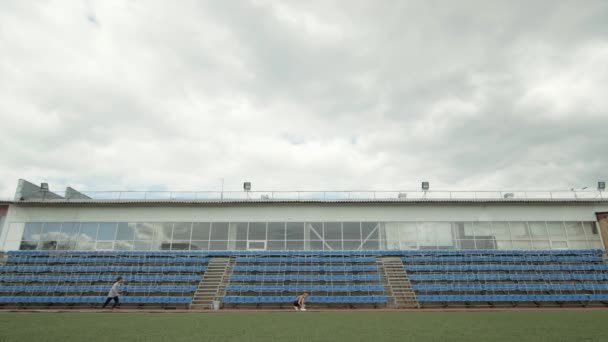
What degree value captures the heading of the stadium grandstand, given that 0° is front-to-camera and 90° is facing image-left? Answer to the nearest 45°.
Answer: approximately 0°

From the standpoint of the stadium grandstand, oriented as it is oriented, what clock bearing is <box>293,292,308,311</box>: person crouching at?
The person crouching is roughly at 12 o'clock from the stadium grandstand.

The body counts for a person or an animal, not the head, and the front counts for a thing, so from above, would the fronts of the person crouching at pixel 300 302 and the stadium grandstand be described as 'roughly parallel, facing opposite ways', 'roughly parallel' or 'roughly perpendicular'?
roughly perpendicular
